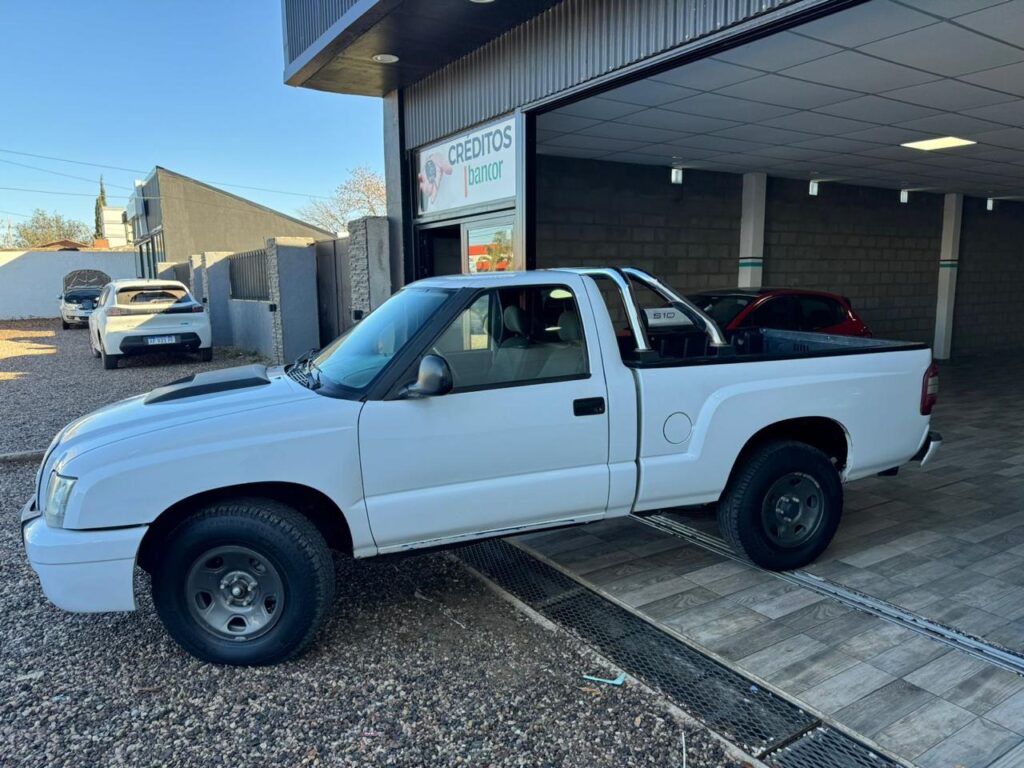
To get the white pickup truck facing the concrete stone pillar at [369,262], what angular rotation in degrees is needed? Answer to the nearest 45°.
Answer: approximately 90° to its right

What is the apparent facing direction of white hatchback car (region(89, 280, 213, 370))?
away from the camera

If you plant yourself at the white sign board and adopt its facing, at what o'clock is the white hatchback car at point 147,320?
The white hatchback car is roughly at 3 o'clock from the white sign board.

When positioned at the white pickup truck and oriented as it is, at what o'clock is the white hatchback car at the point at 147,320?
The white hatchback car is roughly at 2 o'clock from the white pickup truck.

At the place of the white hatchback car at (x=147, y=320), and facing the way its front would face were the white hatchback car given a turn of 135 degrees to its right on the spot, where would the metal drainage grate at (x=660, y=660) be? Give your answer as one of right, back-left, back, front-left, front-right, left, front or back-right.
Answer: front-right

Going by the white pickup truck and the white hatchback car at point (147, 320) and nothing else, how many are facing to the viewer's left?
1

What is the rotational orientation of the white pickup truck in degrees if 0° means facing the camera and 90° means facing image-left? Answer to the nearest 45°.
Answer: approximately 90°

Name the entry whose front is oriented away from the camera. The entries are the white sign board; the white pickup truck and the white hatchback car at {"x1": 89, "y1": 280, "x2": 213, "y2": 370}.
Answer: the white hatchback car

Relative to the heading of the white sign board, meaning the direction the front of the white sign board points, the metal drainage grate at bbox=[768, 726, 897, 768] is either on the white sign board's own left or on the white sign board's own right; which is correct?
on the white sign board's own left

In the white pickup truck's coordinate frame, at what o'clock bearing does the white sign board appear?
The white sign board is roughly at 3 o'clock from the white pickup truck.

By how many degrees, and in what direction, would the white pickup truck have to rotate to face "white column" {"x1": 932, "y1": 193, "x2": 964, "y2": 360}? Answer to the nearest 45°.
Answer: approximately 135° to its right

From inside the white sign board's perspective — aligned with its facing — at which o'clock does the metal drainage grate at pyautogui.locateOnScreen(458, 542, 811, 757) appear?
The metal drainage grate is roughly at 10 o'clock from the white sign board.

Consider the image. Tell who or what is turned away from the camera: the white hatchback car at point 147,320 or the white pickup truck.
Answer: the white hatchback car

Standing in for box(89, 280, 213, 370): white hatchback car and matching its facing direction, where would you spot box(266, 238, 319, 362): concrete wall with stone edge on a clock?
The concrete wall with stone edge is roughly at 4 o'clock from the white hatchback car.

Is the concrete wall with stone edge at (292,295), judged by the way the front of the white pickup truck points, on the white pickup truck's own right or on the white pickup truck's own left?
on the white pickup truck's own right

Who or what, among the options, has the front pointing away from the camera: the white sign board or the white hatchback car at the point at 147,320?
the white hatchback car
